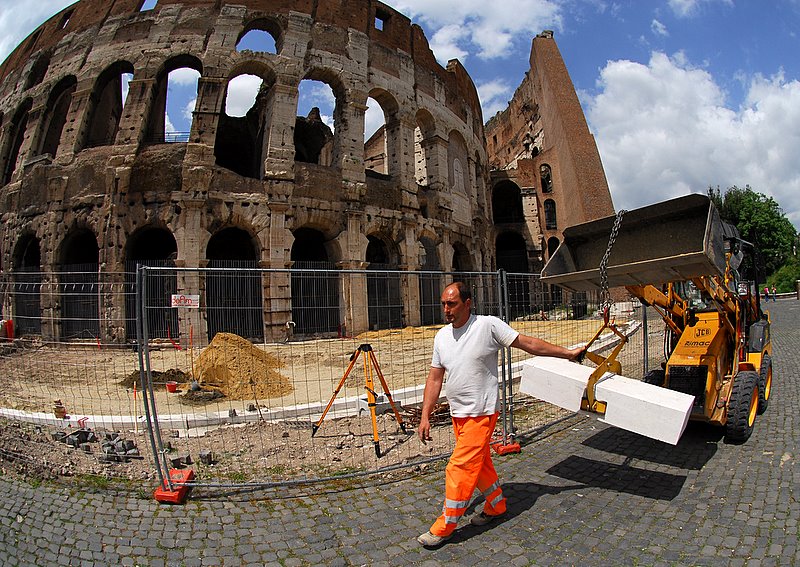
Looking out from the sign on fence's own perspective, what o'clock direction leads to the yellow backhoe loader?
The yellow backhoe loader is roughly at 10 o'clock from the sign on fence.

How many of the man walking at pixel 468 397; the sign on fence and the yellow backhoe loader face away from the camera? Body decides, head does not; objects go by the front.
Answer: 0

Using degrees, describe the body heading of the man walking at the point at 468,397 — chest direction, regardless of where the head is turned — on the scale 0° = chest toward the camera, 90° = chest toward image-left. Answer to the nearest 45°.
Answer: approximately 45°

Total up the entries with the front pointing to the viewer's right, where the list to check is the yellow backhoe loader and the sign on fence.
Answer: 0

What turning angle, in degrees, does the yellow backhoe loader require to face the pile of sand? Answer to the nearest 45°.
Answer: approximately 45° to its right

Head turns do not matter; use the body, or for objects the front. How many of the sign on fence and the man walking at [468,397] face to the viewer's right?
0

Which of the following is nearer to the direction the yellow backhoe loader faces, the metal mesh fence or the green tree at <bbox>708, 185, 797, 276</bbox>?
the metal mesh fence

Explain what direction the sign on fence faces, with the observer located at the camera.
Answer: facing the viewer

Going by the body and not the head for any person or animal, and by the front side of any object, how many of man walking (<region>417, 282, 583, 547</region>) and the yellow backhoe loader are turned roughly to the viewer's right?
0

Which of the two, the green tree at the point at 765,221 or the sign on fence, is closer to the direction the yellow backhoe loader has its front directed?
the sign on fence

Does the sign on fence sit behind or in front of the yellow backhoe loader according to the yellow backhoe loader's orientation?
in front

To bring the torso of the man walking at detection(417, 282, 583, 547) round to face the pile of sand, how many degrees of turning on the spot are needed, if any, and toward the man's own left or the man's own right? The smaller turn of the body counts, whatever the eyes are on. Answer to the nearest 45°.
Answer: approximately 90° to the man's own right

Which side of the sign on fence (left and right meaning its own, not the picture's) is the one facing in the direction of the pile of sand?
back
